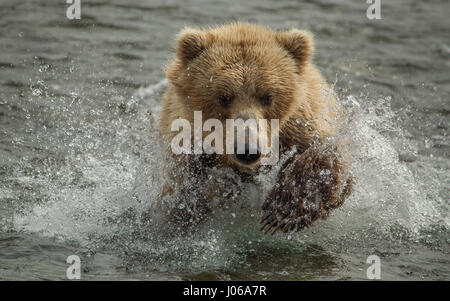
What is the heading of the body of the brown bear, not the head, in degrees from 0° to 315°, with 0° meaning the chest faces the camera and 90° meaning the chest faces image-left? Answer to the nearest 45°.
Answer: approximately 0°
